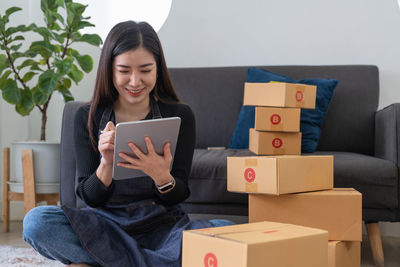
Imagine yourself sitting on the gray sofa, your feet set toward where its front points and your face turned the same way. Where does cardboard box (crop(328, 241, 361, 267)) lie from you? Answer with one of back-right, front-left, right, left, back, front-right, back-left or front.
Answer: front

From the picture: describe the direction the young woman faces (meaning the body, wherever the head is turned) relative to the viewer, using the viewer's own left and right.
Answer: facing the viewer

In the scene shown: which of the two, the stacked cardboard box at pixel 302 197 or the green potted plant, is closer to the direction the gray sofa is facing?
the stacked cardboard box

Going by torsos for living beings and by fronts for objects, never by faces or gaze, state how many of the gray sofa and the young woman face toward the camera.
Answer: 2

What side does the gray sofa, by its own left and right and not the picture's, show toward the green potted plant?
right

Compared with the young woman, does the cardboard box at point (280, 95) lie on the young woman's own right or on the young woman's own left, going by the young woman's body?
on the young woman's own left

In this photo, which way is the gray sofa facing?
toward the camera

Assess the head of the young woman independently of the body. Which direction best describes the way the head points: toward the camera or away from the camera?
toward the camera

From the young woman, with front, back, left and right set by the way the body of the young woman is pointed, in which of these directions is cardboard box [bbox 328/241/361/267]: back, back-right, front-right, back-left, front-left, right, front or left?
left

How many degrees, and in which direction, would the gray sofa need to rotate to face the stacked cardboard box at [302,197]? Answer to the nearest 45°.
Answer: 0° — it already faces it
